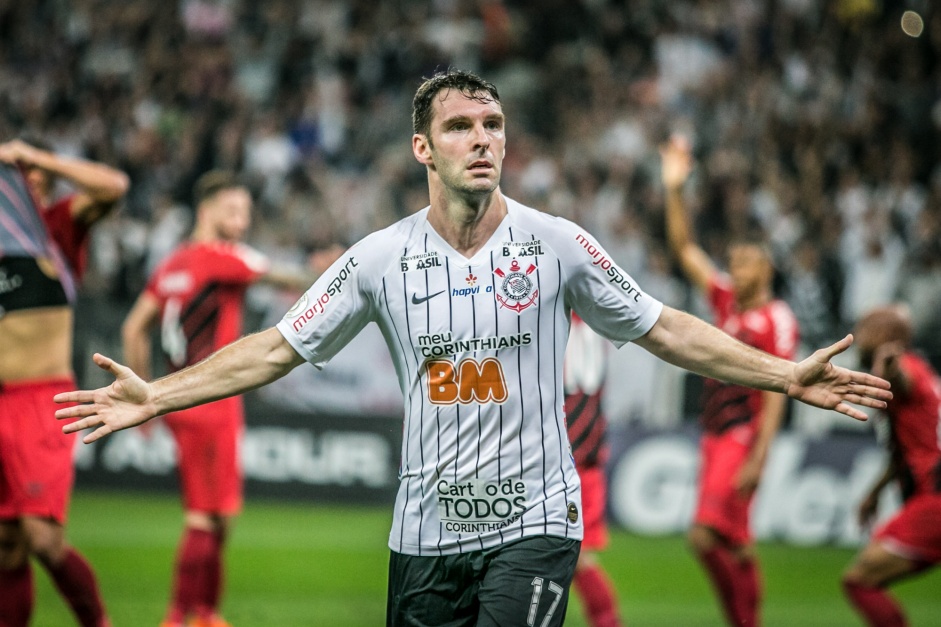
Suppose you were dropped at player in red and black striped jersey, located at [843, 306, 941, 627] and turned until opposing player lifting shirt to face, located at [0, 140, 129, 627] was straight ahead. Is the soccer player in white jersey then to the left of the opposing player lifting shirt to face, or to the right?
left

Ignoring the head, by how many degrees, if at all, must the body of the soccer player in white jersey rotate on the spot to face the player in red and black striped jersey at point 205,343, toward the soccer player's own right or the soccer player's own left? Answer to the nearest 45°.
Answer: approximately 135° to the soccer player's own right

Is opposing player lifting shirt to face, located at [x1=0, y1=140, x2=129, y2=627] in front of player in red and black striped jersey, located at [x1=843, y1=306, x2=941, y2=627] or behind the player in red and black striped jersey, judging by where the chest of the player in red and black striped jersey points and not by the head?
in front

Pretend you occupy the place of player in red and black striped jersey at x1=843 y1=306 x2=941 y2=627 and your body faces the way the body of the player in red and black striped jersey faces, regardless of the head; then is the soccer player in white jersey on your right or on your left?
on your left

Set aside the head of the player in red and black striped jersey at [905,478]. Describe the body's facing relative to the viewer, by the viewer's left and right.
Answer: facing to the left of the viewer

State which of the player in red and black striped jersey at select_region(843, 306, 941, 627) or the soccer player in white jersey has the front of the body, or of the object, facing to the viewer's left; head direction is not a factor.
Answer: the player in red and black striped jersey

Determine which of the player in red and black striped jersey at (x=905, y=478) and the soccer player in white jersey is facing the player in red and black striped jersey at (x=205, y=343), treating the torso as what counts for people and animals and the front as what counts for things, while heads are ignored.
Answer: the player in red and black striped jersey at (x=905, y=478)

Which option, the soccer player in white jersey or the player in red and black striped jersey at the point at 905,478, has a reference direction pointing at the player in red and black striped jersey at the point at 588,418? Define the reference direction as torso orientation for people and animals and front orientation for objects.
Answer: the player in red and black striped jersey at the point at 905,478

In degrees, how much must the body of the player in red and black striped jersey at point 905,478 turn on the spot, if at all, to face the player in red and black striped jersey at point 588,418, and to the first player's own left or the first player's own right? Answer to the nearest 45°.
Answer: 0° — they already face them

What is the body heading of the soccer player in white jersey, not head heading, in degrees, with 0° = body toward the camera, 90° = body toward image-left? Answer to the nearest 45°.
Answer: approximately 0°

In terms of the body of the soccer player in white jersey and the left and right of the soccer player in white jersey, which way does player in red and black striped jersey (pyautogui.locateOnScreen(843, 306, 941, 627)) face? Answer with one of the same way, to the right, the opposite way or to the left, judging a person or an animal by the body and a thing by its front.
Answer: to the right
